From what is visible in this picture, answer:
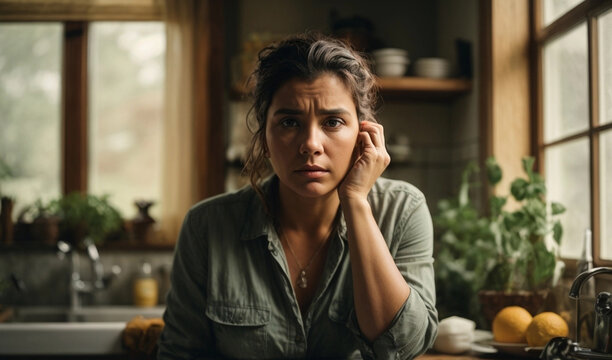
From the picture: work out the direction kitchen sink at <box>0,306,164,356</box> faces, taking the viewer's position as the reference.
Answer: facing the viewer

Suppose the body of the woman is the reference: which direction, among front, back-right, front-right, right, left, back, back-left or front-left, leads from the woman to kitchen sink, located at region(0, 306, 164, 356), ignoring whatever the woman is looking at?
back-right

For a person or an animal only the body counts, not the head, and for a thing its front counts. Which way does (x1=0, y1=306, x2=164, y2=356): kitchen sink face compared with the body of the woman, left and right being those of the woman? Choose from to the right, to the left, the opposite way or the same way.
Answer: the same way

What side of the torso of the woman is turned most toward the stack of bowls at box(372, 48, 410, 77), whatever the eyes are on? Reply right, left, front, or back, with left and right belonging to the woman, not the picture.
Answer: back

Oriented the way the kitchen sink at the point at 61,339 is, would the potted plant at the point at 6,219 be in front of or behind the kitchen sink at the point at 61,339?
behind

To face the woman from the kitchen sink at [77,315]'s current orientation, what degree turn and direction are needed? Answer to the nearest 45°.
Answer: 0° — it already faces them

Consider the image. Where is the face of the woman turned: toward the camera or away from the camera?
toward the camera

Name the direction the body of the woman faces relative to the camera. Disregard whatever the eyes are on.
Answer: toward the camera

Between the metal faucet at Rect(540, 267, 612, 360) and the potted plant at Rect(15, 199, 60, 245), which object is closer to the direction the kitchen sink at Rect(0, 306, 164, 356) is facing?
the metal faucet

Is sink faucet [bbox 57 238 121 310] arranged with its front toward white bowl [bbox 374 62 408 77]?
no

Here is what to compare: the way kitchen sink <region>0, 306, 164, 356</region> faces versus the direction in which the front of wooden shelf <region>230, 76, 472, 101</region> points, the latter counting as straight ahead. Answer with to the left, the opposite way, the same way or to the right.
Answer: the same way

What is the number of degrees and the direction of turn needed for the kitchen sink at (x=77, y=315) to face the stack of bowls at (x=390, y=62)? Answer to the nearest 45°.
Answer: approximately 90° to its left

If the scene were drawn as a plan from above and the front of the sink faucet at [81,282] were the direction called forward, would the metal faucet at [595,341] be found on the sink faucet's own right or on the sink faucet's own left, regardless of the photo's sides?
on the sink faucet's own left

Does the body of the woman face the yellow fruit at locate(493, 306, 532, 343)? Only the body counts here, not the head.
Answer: no

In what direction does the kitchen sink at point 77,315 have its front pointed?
toward the camera

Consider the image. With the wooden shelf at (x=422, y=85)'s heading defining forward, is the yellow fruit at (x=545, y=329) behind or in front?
in front
